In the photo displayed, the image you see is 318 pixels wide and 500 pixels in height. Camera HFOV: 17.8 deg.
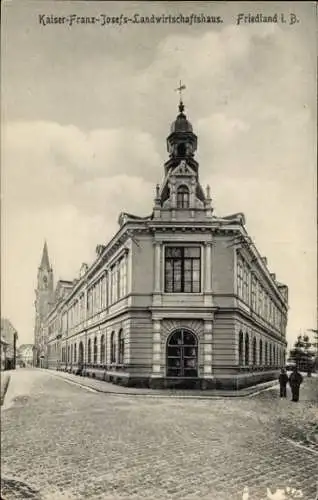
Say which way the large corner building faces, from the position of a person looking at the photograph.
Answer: facing the viewer

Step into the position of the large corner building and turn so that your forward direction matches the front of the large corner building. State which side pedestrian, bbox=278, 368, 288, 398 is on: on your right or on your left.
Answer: on your left

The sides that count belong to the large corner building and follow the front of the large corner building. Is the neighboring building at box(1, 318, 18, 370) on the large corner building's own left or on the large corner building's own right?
on the large corner building's own right

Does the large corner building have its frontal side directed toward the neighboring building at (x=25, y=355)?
no

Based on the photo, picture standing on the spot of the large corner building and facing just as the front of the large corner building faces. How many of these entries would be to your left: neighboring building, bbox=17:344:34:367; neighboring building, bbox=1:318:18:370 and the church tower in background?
0

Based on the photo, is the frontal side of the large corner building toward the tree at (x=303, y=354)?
no

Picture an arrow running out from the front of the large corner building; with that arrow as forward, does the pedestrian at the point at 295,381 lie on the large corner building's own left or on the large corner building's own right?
on the large corner building's own left
